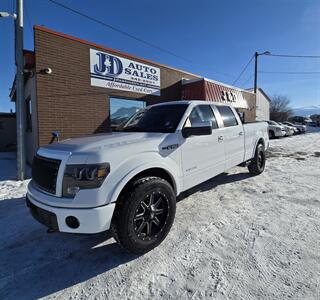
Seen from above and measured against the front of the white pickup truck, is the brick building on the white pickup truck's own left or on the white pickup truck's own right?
on the white pickup truck's own right

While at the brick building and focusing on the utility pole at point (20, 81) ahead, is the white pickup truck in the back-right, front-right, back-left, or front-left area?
front-left

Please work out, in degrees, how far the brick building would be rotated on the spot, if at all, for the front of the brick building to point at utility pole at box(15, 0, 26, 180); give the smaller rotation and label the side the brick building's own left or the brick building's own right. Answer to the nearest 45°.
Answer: approximately 90° to the brick building's own right

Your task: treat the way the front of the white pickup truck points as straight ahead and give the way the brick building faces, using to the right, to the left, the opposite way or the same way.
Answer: to the left

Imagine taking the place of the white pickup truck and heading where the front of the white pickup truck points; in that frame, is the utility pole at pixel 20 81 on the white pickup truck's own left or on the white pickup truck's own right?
on the white pickup truck's own right

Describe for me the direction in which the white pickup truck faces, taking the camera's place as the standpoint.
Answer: facing the viewer and to the left of the viewer

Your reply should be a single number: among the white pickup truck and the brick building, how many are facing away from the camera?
0

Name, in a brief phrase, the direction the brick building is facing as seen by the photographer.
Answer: facing the viewer and to the right of the viewer

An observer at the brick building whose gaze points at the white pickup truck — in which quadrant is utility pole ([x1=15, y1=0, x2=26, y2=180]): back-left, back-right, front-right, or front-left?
front-right

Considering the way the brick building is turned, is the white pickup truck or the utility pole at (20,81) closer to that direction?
the white pickup truck

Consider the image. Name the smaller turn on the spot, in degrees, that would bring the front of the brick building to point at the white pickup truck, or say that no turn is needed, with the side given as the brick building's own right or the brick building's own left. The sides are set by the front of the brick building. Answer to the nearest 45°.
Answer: approximately 45° to the brick building's own right
